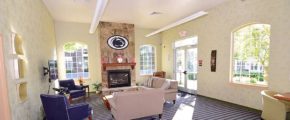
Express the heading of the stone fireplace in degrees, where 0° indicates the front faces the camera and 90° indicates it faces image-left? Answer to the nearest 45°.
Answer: approximately 0°

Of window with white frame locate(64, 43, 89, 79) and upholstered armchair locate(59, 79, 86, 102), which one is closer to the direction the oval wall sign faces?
the upholstered armchair

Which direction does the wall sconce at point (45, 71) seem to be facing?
to the viewer's right

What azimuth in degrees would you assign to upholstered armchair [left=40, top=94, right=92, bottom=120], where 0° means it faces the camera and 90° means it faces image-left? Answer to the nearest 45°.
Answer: approximately 225°

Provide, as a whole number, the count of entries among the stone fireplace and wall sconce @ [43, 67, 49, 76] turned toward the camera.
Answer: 1

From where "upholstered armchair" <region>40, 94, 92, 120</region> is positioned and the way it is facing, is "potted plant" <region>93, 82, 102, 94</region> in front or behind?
in front

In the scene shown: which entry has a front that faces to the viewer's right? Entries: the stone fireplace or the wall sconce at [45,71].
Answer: the wall sconce

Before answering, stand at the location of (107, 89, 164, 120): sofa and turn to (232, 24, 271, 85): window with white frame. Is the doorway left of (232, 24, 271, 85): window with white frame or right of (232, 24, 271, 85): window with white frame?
left

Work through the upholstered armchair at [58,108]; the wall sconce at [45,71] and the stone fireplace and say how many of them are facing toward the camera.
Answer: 1

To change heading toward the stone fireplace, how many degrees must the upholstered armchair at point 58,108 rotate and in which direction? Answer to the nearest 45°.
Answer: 0° — it already faces it

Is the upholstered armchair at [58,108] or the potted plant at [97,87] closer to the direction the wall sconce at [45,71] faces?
the potted plant

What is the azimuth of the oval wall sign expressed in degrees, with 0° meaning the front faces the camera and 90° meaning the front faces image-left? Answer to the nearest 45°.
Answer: approximately 0°

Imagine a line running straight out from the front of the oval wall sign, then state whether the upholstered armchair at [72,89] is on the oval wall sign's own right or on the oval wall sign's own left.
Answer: on the oval wall sign's own right

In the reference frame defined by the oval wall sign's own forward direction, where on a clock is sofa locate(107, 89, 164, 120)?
The sofa is roughly at 12 o'clock from the oval wall sign.
